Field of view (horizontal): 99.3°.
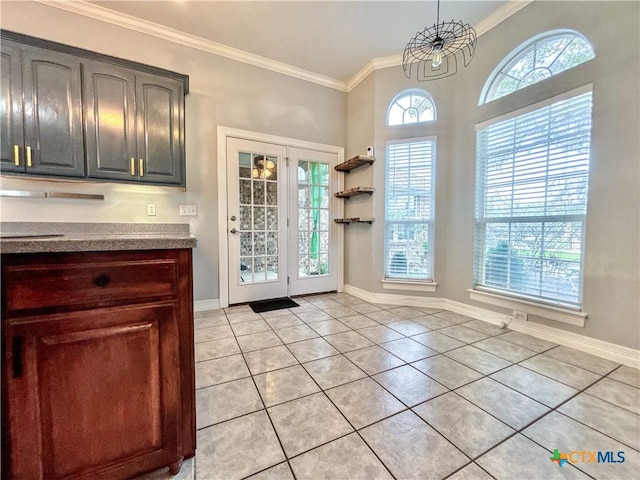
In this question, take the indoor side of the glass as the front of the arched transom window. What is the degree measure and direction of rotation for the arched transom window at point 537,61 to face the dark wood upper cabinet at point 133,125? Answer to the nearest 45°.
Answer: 0° — it already faces it

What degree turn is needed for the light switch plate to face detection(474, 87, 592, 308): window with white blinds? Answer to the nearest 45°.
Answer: approximately 45° to its left

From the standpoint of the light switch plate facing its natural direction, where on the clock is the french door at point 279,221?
The french door is roughly at 9 o'clock from the light switch plate.

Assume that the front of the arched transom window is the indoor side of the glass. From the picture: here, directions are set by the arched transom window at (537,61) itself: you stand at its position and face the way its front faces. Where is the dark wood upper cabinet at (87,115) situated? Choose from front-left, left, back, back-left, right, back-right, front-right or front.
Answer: front

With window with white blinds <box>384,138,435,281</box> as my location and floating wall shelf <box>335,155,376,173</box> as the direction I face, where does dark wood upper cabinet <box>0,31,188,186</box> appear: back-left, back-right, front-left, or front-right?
front-left

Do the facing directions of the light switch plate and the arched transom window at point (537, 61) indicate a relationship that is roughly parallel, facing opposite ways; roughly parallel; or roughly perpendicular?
roughly perpendicular

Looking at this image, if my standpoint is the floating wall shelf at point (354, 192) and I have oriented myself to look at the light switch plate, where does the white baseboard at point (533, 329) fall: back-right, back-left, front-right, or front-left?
back-left

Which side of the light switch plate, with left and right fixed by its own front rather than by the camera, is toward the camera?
front

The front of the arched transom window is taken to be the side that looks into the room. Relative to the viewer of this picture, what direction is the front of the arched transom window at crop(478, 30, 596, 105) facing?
facing the viewer and to the left of the viewer

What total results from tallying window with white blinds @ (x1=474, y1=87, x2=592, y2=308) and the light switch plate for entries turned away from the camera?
0

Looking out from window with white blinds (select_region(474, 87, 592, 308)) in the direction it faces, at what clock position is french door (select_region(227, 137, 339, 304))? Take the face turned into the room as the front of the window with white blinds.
The french door is roughly at 1 o'clock from the window with white blinds.

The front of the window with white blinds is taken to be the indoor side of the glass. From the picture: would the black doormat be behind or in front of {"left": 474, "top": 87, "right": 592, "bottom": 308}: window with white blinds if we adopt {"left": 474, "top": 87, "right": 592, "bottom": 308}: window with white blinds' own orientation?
in front

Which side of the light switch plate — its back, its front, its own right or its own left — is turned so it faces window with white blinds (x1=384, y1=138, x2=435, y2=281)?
left

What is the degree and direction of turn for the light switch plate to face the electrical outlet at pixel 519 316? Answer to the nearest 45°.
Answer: approximately 45° to its left

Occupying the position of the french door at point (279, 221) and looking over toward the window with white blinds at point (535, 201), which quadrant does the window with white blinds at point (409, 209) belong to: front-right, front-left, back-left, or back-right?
front-left

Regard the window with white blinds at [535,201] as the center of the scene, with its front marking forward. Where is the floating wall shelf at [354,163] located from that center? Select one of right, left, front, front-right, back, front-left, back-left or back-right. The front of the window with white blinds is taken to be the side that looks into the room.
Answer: front-right

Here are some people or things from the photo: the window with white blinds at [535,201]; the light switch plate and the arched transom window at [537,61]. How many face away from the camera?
0

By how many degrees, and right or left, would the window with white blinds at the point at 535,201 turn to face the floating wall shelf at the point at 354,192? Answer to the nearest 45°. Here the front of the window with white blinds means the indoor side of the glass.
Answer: approximately 45° to its right
